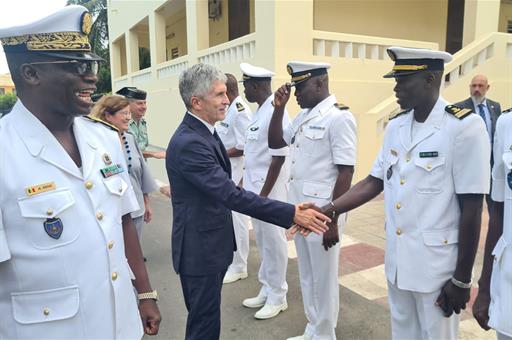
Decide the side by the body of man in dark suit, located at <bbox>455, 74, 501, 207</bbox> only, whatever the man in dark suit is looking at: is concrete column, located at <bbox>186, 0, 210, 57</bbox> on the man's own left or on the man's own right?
on the man's own right

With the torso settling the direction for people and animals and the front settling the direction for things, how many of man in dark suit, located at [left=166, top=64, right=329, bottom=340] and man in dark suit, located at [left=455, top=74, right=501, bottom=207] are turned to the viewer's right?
1

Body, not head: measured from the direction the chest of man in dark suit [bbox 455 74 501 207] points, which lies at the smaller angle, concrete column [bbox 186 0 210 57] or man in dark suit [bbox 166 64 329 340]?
the man in dark suit

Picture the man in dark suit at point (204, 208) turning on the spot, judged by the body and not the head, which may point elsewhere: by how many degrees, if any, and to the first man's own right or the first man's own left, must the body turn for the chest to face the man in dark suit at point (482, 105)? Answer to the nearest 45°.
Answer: approximately 45° to the first man's own left

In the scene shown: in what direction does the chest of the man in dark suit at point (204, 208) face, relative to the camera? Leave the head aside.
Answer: to the viewer's right

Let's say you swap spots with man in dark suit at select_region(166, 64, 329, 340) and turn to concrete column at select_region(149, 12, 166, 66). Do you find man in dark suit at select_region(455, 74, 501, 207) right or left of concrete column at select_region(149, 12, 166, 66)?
right

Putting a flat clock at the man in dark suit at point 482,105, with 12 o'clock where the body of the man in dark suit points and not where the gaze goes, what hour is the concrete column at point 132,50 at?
The concrete column is roughly at 4 o'clock from the man in dark suit.

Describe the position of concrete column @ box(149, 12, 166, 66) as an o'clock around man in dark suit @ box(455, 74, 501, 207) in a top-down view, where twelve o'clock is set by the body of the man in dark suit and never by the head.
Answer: The concrete column is roughly at 4 o'clock from the man in dark suit.

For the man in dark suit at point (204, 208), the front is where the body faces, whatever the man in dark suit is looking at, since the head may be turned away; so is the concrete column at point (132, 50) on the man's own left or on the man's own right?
on the man's own left

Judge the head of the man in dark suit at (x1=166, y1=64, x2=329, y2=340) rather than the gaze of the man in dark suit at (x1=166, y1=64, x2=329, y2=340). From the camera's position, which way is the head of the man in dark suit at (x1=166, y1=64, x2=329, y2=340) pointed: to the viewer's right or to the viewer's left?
to the viewer's right

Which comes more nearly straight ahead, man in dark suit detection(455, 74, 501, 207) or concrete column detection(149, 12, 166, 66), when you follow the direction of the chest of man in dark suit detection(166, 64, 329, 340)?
the man in dark suit
